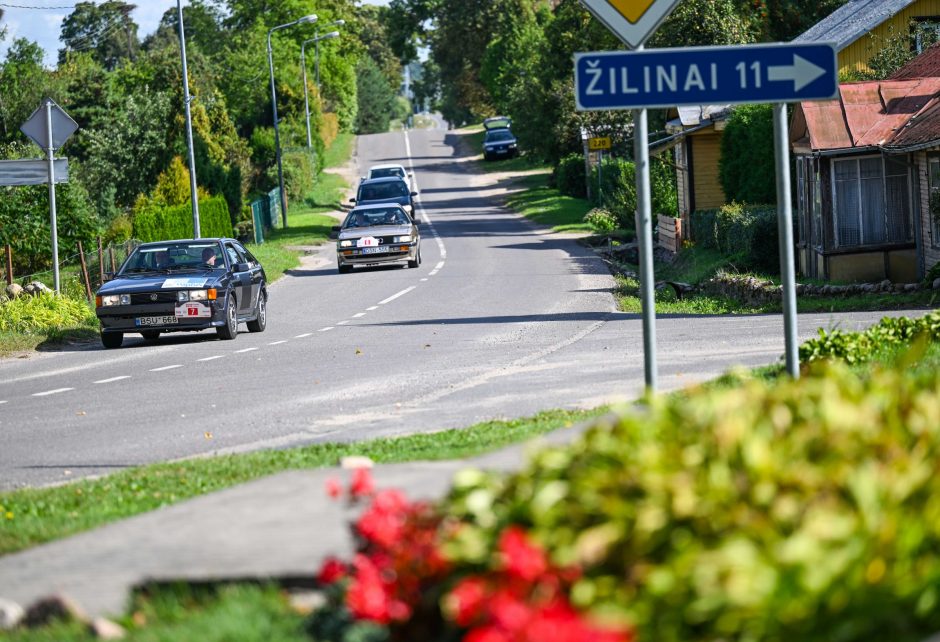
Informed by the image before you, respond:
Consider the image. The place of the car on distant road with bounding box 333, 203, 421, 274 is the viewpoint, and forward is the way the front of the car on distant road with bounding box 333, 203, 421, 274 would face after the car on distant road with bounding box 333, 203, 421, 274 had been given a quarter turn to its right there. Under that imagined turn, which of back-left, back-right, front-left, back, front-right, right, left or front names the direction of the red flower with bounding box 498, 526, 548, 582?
left

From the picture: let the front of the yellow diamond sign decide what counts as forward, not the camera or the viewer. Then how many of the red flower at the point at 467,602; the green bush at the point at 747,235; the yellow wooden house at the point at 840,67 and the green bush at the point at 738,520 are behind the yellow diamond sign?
2

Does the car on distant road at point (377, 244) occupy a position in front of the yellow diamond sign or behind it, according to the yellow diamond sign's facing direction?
behind

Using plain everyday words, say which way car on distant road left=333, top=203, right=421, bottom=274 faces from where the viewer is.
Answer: facing the viewer

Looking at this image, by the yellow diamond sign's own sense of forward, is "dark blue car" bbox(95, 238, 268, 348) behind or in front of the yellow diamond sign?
behind

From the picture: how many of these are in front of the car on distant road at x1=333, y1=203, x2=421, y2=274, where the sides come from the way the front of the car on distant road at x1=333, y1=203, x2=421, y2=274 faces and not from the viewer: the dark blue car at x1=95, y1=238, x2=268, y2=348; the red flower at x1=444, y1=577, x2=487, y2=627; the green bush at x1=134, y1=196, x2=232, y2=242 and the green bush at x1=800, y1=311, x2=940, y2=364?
3

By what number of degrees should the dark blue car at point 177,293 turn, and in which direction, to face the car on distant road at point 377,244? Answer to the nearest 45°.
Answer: approximately 180°

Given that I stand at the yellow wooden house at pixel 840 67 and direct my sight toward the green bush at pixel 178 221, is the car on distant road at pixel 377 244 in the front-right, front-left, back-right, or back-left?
front-left

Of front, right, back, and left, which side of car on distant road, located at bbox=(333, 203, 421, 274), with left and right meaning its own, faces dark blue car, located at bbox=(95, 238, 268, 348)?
front

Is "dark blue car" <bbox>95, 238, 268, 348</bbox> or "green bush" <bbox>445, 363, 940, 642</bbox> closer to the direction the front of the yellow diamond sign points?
the green bush

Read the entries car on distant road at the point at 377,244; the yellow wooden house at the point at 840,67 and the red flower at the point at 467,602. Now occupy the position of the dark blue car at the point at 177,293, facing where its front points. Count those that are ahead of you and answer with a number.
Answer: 1

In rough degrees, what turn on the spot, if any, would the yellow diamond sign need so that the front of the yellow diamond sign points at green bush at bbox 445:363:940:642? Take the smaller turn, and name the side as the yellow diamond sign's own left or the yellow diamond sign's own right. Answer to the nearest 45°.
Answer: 0° — it already faces it

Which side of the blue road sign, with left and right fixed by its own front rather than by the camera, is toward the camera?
front

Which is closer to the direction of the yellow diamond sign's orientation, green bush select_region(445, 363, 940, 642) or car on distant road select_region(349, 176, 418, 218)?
the green bush
